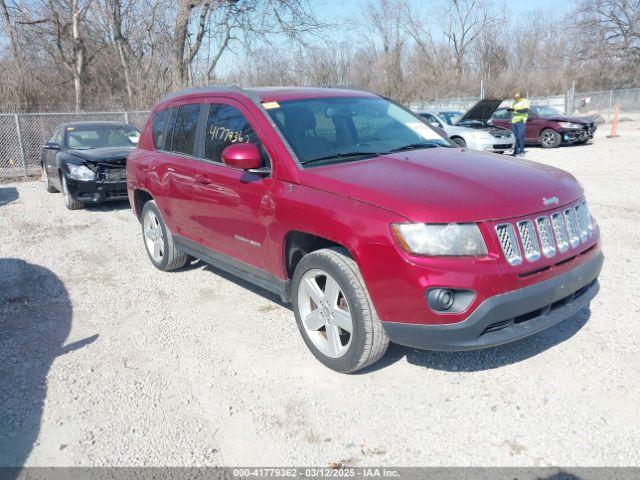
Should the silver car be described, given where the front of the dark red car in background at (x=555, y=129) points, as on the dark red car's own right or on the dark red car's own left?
on the dark red car's own right

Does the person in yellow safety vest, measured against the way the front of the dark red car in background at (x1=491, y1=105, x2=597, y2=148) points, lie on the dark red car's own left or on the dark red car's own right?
on the dark red car's own right

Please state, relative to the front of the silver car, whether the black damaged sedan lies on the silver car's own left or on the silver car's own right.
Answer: on the silver car's own right

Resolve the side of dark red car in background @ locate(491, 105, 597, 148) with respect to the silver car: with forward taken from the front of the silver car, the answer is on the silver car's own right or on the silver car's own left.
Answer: on the silver car's own left

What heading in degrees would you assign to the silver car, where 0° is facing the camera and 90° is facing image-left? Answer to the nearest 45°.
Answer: approximately 315°

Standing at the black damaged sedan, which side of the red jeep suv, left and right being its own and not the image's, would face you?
back

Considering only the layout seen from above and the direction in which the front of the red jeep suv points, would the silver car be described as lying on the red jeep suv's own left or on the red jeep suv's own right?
on the red jeep suv's own left

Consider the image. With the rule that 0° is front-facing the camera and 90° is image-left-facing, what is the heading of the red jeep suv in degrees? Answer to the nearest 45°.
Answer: approximately 315°

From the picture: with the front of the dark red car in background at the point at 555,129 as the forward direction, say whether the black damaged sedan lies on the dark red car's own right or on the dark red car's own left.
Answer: on the dark red car's own right

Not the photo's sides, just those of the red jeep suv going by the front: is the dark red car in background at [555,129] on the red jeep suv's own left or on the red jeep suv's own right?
on the red jeep suv's own left
